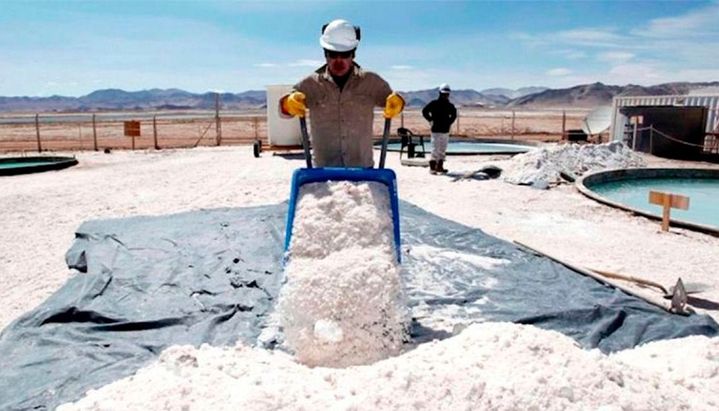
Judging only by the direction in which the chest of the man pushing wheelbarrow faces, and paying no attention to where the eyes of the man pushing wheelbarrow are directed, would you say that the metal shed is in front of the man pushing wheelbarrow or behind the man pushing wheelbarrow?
behind

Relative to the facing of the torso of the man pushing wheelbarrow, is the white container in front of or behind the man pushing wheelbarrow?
behind

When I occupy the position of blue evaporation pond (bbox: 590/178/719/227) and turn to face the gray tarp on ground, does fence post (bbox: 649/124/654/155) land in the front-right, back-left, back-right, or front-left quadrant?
back-right

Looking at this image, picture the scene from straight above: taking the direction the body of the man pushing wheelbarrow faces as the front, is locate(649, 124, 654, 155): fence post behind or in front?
behind

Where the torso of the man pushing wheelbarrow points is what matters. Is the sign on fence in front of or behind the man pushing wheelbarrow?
behind

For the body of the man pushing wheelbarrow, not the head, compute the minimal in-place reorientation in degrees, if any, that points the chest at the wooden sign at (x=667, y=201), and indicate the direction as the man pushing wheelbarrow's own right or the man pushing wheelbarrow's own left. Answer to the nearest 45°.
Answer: approximately 135° to the man pushing wheelbarrow's own left

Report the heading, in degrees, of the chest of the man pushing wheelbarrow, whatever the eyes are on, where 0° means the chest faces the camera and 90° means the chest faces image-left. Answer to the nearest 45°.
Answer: approximately 0°

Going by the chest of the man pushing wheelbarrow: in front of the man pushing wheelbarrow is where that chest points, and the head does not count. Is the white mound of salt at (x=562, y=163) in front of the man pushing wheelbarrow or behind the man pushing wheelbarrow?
behind
